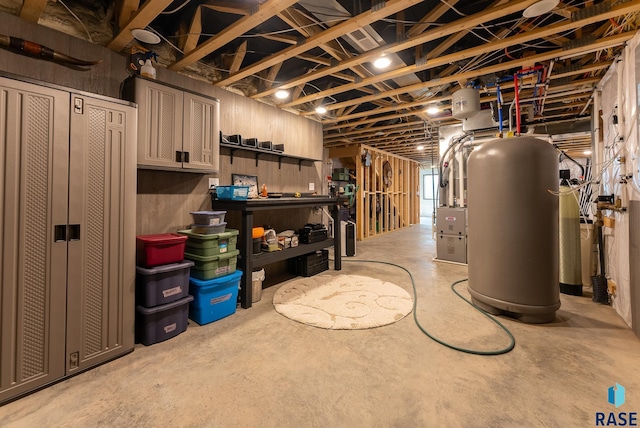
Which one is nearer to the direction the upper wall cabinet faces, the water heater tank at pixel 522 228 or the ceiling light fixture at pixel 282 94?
the water heater tank

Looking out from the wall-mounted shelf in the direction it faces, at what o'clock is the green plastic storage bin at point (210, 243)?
The green plastic storage bin is roughly at 2 o'clock from the wall-mounted shelf.

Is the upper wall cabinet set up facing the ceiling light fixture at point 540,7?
yes

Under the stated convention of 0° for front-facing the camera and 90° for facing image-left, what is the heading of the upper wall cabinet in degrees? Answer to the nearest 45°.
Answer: approximately 315°

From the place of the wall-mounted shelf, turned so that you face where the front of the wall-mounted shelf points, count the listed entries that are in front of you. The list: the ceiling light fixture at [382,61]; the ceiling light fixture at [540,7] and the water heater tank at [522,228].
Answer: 3
